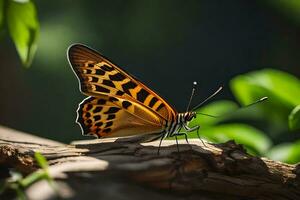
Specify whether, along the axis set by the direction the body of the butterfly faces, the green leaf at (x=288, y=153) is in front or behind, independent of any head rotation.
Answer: in front

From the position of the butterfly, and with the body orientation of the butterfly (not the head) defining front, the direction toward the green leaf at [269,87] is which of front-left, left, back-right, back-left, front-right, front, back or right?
front

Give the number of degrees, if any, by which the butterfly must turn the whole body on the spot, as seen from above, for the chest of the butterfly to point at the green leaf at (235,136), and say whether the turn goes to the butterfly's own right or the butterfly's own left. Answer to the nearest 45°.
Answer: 0° — it already faces it

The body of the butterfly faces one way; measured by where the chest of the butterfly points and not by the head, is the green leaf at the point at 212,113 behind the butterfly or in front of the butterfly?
in front

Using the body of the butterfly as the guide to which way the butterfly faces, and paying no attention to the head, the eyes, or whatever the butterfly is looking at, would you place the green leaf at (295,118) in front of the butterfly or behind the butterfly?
in front

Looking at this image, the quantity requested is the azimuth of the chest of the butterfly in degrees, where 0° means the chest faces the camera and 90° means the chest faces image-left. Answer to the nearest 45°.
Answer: approximately 270°
